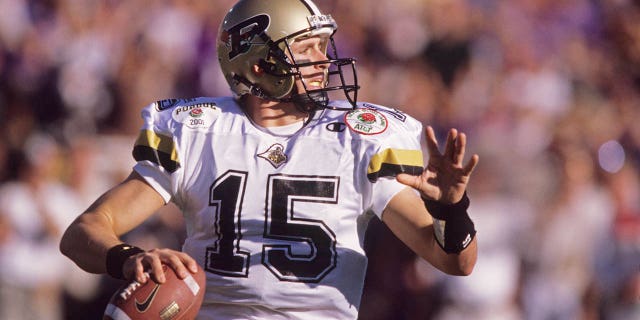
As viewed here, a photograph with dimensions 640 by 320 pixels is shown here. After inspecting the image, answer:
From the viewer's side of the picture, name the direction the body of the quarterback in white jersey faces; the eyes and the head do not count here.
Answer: toward the camera

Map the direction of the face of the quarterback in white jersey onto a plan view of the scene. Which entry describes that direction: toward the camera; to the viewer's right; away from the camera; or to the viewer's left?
to the viewer's right
